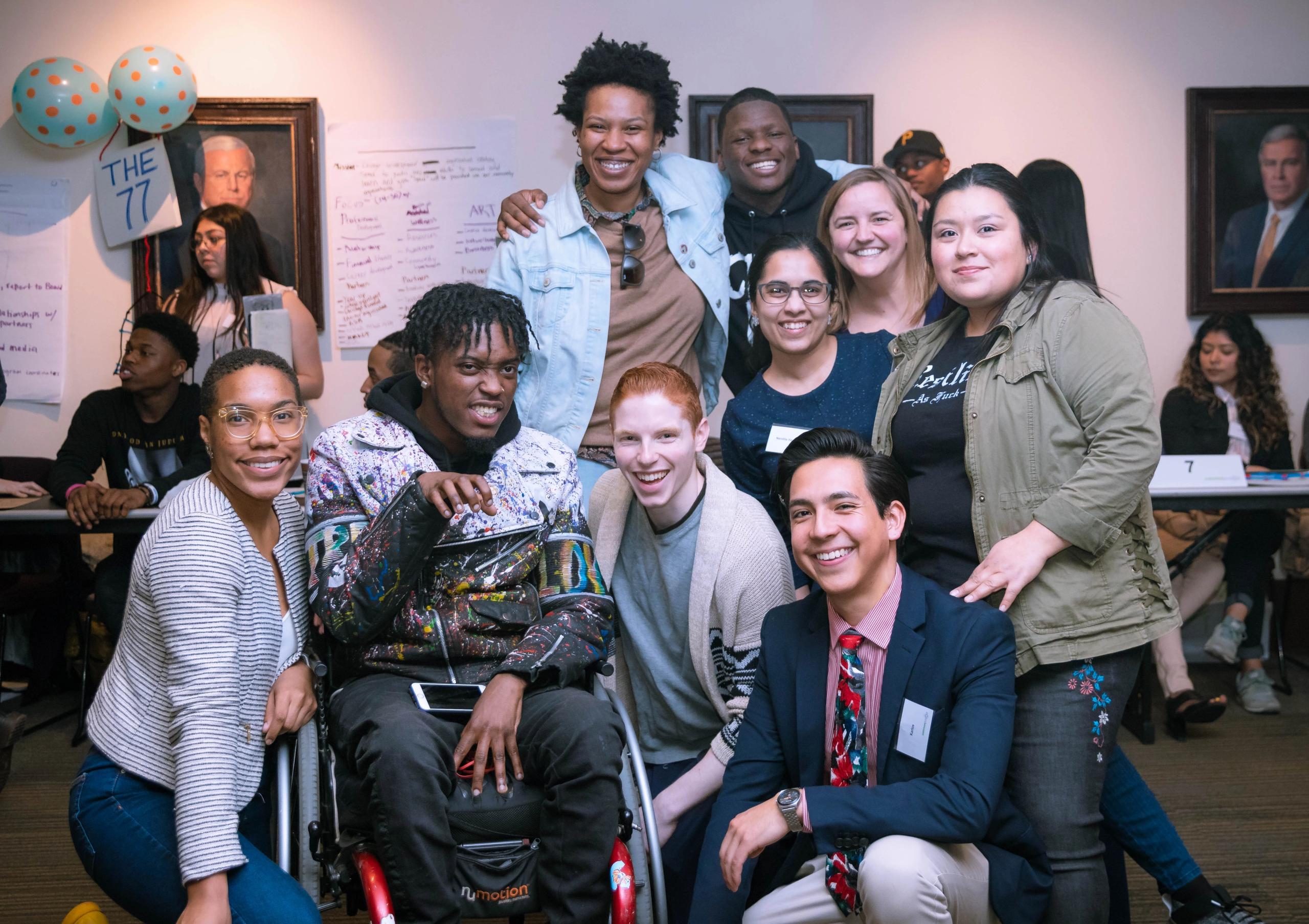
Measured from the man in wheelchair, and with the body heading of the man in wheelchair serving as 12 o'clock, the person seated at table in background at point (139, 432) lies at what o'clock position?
The person seated at table in background is roughly at 5 o'clock from the man in wheelchair.

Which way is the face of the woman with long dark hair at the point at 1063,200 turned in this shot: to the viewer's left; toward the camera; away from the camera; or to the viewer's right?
away from the camera

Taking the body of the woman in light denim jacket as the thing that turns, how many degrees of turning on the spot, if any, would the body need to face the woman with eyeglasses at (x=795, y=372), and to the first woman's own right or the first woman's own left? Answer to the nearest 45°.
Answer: approximately 45° to the first woman's own left

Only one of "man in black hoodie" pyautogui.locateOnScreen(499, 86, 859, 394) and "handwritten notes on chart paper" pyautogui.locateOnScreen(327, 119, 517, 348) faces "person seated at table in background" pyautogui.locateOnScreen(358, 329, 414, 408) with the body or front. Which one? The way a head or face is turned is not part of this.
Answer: the handwritten notes on chart paper

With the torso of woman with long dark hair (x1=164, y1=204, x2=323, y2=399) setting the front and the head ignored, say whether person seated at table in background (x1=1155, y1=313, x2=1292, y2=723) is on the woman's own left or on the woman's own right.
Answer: on the woman's own left

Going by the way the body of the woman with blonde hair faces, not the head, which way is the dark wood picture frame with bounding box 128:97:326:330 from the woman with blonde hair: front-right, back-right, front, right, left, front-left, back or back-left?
back-right

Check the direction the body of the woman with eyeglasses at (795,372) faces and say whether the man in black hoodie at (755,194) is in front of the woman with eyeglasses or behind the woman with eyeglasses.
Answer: behind
